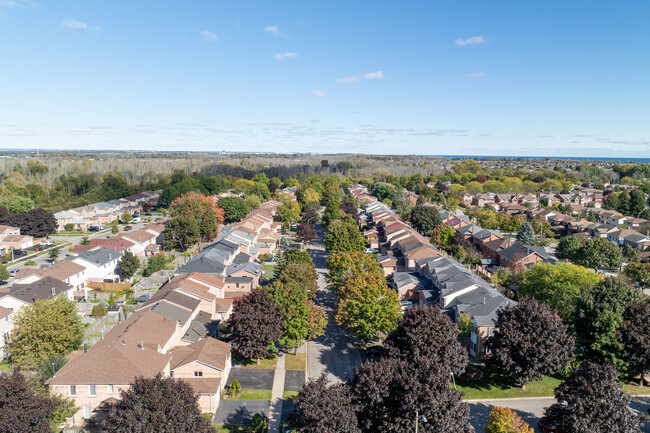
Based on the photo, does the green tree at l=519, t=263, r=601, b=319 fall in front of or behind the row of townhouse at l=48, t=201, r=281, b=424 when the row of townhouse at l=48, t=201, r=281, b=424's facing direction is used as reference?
in front

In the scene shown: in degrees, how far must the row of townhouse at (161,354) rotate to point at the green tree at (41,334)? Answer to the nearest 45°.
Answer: approximately 135° to its left

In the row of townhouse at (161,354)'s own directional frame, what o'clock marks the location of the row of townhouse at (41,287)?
the row of townhouse at (41,287) is roughly at 8 o'clock from the row of townhouse at (161,354).

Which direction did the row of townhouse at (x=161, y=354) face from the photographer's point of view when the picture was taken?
facing to the right of the viewer

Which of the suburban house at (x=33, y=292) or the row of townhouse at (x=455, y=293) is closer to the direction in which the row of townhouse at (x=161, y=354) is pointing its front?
the row of townhouse

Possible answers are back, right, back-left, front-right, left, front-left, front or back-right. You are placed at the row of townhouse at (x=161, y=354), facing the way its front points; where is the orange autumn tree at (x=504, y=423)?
front-right

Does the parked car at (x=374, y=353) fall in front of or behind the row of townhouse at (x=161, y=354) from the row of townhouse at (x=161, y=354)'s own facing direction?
in front

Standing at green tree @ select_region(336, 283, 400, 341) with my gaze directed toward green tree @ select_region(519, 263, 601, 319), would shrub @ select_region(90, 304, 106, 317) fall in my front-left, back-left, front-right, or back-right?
back-left

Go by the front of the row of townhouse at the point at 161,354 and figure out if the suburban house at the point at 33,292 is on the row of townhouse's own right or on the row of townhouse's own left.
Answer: on the row of townhouse's own left

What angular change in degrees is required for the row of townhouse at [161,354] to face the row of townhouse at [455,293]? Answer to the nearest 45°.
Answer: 0° — it already faces it
